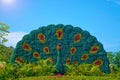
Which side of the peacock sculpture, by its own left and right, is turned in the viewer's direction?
front
